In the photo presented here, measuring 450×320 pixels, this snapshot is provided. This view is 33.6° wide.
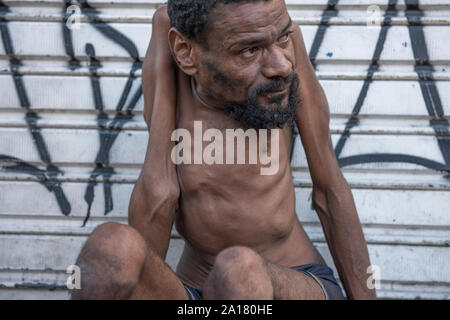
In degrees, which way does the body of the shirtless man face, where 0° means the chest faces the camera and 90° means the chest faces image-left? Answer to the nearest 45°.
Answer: approximately 0°

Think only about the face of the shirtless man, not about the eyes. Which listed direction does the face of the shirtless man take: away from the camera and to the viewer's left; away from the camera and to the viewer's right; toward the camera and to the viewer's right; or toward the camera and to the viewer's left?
toward the camera and to the viewer's right
